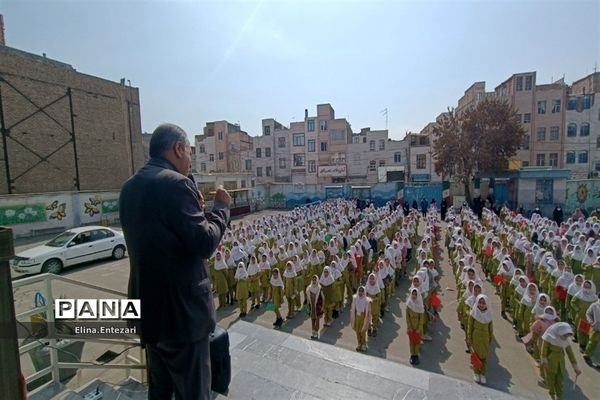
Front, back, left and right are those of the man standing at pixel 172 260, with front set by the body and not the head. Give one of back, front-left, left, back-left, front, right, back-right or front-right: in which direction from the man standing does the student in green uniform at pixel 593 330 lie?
front-right

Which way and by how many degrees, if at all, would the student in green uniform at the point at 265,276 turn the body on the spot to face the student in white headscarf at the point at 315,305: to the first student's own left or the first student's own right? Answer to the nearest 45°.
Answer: approximately 45° to the first student's own left

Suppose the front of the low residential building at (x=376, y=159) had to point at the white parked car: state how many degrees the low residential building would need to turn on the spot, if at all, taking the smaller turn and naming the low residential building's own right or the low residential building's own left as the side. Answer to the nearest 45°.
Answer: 0° — it already faces it

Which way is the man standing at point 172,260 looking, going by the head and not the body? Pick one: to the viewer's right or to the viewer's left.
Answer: to the viewer's right

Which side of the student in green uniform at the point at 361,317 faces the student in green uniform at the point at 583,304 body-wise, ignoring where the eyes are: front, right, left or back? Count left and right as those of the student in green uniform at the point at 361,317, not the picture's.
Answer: left

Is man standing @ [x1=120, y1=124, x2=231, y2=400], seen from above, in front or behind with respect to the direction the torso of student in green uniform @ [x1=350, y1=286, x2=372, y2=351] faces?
in front

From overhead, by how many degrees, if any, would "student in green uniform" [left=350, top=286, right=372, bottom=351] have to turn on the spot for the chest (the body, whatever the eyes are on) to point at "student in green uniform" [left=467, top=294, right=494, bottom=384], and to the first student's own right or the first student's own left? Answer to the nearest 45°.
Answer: approximately 90° to the first student's own left

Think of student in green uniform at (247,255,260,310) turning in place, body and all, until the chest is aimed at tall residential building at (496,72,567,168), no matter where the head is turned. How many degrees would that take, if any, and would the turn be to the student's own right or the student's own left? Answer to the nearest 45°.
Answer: approximately 135° to the student's own left

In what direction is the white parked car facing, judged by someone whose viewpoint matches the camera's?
facing the viewer and to the left of the viewer
